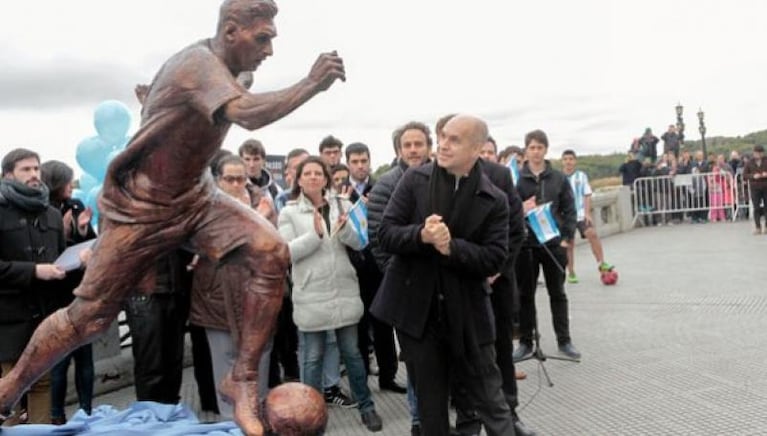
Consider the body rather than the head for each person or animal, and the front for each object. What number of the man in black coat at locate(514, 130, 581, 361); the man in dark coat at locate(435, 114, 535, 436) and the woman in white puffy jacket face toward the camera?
3

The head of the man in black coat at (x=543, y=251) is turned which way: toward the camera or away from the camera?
toward the camera

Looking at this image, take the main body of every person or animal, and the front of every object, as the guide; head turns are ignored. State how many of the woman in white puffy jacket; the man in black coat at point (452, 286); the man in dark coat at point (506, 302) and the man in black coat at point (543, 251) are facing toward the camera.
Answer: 4

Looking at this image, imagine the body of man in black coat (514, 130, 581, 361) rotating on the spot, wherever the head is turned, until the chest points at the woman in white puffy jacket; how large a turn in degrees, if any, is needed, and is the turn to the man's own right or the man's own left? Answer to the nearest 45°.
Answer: approximately 45° to the man's own right

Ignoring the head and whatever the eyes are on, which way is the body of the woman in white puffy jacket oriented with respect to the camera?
toward the camera

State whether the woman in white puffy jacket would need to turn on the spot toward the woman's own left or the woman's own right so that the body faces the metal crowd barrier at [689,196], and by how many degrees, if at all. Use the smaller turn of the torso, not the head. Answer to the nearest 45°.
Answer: approximately 135° to the woman's own left

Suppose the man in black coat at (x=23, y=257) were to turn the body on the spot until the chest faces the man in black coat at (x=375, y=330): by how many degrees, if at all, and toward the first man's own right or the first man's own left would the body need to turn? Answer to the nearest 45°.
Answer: approximately 45° to the first man's own left

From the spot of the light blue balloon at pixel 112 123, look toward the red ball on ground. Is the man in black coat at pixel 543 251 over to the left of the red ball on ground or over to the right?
right

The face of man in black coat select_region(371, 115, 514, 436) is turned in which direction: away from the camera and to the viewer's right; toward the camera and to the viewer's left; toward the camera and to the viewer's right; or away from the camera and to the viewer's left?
toward the camera and to the viewer's left

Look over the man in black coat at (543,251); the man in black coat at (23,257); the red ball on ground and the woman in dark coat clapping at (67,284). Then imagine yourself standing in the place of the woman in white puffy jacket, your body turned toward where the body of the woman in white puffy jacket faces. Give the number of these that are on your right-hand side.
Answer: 2

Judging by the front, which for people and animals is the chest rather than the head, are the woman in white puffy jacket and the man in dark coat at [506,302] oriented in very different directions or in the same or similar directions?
same or similar directions

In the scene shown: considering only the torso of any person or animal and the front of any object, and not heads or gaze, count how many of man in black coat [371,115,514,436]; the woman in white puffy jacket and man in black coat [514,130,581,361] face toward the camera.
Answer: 3

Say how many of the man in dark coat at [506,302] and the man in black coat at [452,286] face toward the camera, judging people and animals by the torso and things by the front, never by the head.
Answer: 2

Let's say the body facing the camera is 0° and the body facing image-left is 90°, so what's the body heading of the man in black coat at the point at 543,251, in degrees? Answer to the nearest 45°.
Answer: approximately 0°

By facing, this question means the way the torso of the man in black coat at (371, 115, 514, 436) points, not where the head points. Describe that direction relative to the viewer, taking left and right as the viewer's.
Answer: facing the viewer

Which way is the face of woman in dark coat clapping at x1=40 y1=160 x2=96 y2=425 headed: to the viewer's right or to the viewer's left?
to the viewer's right

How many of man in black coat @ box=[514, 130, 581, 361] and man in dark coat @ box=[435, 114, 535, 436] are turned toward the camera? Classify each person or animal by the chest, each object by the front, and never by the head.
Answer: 2
